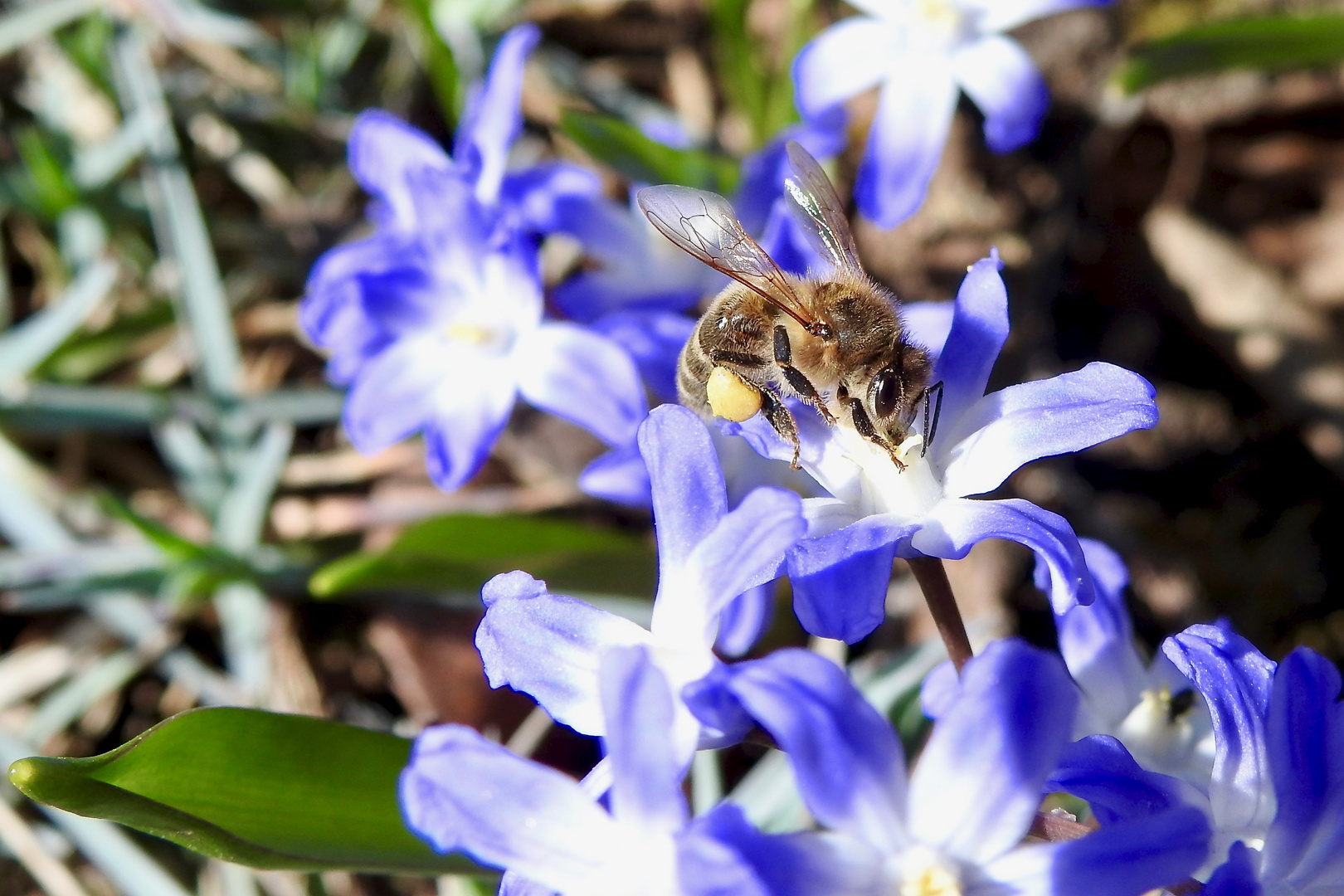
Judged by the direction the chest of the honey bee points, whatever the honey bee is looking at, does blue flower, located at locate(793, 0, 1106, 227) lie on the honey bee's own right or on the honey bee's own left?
on the honey bee's own left

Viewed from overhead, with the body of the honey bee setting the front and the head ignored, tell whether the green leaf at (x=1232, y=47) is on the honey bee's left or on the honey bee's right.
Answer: on the honey bee's left

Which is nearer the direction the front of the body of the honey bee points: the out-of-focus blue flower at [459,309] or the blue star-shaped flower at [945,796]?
the blue star-shaped flower

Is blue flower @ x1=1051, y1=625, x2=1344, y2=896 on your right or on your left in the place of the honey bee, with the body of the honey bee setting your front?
on your right

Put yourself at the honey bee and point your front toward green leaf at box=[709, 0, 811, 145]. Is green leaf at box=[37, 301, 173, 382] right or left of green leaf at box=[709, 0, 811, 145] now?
left

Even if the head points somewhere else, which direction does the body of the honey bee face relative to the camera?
to the viewer's right
